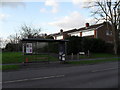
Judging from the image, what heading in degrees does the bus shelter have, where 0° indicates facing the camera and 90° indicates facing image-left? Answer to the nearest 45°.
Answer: approximately 0°
